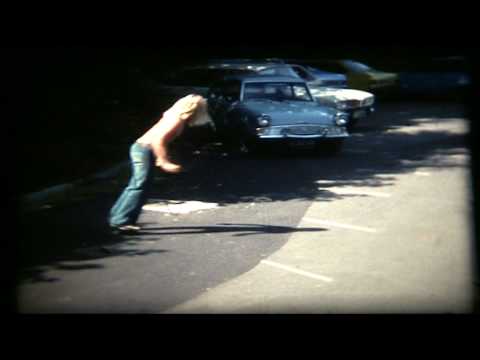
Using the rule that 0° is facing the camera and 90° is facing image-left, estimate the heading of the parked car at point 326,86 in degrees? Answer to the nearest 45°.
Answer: approximately 315°

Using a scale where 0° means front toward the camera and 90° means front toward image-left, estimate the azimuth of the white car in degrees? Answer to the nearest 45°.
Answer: approximately 315°

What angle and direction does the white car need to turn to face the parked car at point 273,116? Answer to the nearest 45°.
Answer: approximately 90° to its right
